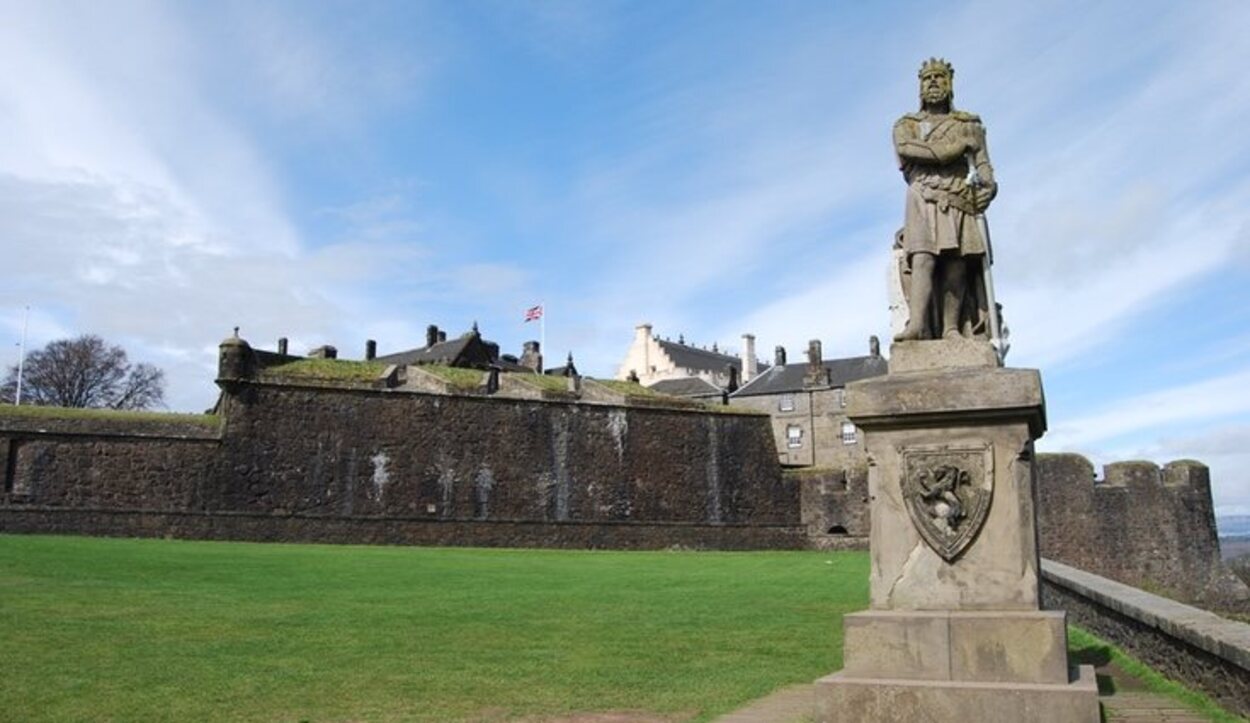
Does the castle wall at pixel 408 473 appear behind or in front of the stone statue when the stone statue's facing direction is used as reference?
behind

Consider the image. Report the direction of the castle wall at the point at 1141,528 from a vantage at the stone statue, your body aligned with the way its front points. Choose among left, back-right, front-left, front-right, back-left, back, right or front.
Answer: back

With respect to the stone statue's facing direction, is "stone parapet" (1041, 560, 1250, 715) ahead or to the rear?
to the rear

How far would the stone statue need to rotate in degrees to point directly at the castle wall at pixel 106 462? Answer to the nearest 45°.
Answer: approximately 135° to its right

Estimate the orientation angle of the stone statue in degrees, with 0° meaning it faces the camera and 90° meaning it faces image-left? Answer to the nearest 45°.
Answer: approximately 0°

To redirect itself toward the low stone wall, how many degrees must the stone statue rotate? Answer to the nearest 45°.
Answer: approximately 135° to its right

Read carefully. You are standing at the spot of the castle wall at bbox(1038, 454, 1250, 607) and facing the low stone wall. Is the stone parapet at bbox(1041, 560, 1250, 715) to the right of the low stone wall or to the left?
left
